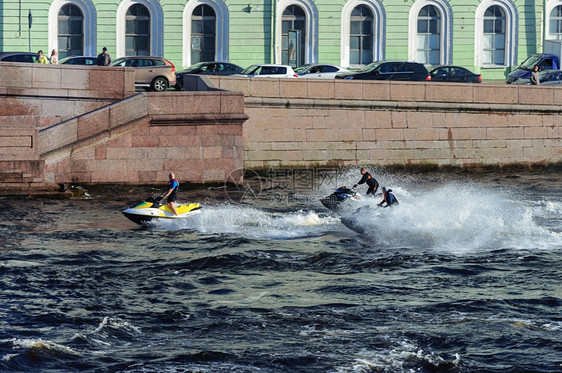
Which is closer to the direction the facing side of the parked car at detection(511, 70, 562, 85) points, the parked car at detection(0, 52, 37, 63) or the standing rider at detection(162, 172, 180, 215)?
the parked car

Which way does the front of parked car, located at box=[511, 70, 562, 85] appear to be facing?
to the viewer's left

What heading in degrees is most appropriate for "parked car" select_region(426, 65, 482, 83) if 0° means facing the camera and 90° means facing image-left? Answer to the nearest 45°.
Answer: approximately 90°

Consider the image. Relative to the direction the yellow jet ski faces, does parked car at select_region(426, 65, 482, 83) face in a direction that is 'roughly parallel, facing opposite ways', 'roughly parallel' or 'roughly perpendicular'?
roughly parallel

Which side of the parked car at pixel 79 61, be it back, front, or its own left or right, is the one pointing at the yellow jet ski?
left

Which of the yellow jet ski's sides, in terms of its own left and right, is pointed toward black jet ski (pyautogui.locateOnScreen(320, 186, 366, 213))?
back

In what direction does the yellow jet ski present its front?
to the viewer's left

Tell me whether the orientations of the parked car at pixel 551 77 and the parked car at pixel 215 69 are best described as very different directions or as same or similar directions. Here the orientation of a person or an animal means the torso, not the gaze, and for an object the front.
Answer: same or similar directions

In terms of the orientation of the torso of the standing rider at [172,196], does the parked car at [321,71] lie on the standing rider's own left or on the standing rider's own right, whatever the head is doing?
on the standing rider's own right

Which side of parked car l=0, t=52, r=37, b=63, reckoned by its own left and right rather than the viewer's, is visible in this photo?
left

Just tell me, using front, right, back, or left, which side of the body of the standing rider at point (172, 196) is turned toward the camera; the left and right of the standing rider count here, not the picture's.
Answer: left

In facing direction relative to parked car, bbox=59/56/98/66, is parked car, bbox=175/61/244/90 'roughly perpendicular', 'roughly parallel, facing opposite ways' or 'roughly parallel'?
roughly parallel

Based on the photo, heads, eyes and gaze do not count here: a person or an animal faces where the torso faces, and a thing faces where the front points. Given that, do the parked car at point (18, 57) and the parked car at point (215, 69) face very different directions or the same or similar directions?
same or similar directions
